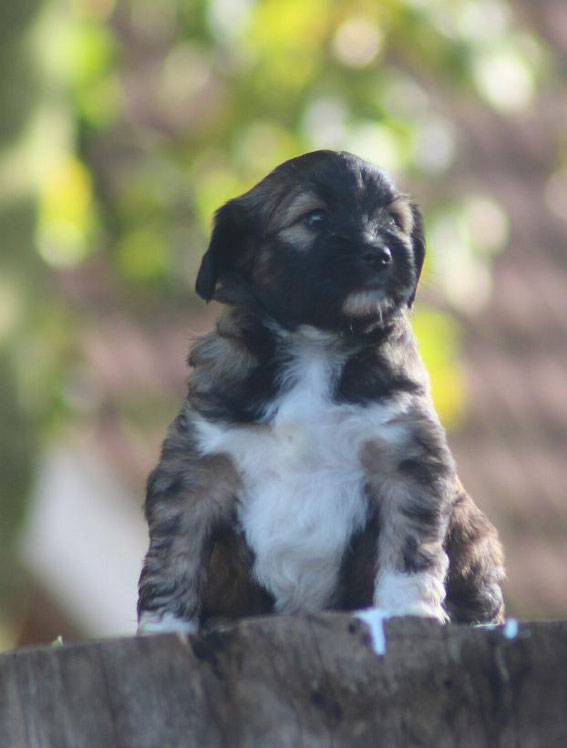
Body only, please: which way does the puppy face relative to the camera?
toward the camera
